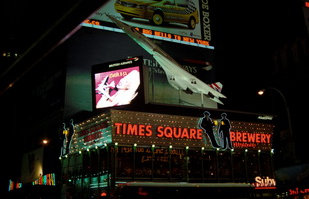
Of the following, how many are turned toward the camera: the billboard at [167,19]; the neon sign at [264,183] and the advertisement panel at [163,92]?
3

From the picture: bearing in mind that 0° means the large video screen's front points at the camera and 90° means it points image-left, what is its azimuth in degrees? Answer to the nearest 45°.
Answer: approximately 45°

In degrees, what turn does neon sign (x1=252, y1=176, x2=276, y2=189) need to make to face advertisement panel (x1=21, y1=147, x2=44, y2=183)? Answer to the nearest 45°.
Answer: approximately 90° to its right

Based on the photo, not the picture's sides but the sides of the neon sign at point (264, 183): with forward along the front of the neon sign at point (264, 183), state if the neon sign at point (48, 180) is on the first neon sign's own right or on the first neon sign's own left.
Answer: on the first neon sign's own right

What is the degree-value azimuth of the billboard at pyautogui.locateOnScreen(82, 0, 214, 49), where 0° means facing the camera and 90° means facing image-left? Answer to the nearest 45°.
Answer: approximately 0°

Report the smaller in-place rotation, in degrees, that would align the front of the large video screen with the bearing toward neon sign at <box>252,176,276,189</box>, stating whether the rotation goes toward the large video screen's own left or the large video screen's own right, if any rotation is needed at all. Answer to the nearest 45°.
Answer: approximately 135° to the large video screen's own left

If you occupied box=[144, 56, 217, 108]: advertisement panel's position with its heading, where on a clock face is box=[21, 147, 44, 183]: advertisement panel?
box=[21, 147, 44, 183]: advertisement panel is roughly at 3 o'clock from box=[144, 56, 217, 108]: advertisement panel.

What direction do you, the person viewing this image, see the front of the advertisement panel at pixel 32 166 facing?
facing the viewer and to the left of the viewer

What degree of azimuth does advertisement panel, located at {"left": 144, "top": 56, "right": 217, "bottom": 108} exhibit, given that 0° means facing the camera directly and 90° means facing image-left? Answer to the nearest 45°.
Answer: approximately 0°
